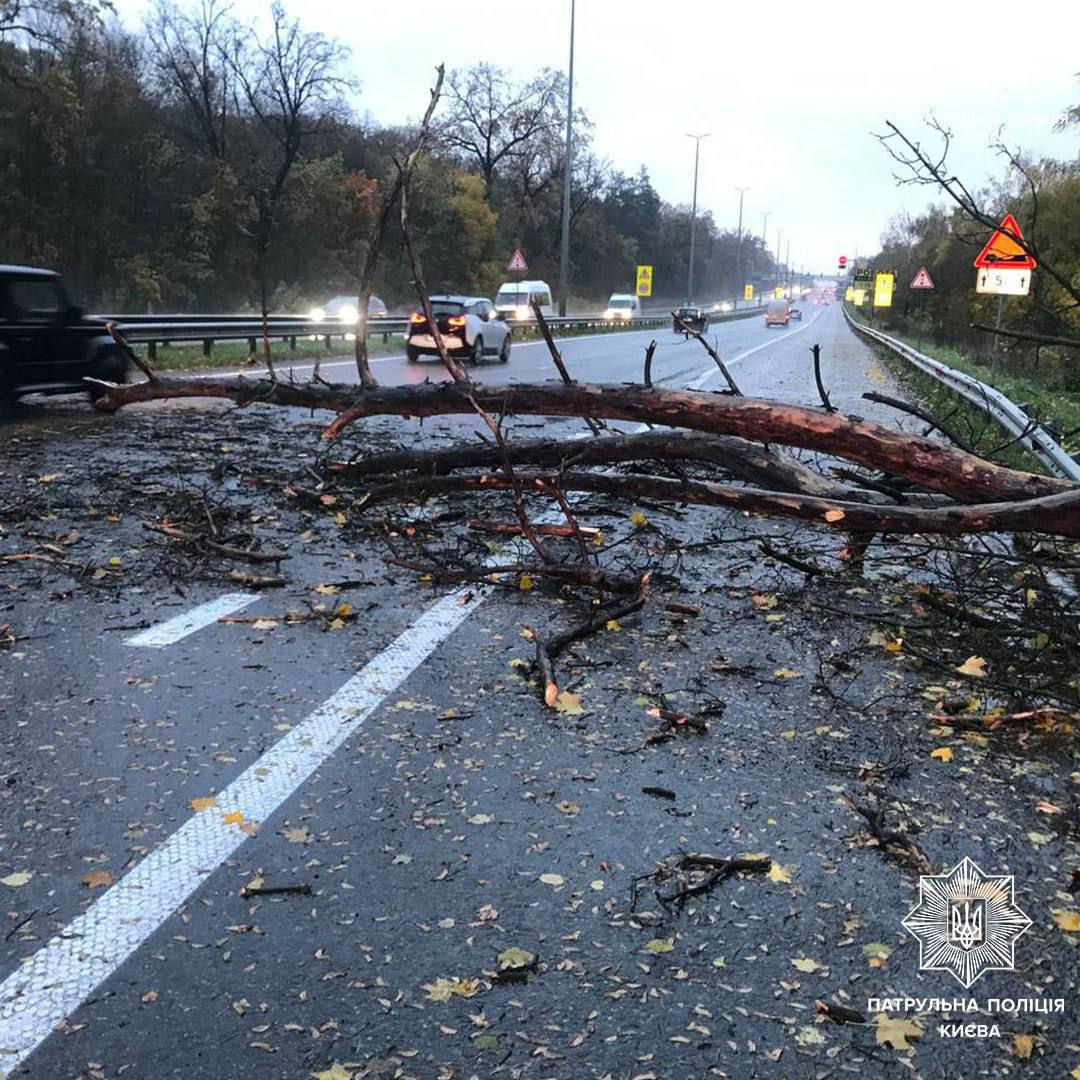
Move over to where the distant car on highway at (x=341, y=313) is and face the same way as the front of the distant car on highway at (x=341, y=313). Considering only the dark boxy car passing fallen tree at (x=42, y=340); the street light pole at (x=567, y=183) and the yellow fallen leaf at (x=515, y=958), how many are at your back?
1

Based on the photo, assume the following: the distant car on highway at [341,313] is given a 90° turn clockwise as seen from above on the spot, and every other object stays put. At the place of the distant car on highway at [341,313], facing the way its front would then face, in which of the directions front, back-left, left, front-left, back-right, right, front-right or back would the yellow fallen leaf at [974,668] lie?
back-left

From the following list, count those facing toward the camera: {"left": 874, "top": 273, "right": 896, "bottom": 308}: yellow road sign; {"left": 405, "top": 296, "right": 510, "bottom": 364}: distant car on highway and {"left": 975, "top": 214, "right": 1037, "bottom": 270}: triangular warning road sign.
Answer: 2

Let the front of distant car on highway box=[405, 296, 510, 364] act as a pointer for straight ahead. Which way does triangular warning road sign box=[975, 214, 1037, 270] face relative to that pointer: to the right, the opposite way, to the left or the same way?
the opposite way

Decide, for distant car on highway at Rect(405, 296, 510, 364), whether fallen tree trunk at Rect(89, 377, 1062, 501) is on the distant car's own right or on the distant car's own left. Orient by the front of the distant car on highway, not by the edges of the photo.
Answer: on the distant car's own right

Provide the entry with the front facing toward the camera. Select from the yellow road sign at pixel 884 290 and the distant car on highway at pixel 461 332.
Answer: the yellow road sign

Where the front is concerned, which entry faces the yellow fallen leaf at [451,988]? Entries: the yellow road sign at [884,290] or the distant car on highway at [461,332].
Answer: the yellow road sign

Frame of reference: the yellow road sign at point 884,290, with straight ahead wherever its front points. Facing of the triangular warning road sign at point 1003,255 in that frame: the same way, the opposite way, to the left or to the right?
the same way

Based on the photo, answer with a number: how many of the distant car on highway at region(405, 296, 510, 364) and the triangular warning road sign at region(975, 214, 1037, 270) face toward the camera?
1

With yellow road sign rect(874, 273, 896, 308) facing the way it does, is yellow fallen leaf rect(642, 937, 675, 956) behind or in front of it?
in front

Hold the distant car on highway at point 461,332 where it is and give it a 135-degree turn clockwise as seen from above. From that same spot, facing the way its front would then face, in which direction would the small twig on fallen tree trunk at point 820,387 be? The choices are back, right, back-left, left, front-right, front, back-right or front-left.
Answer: front

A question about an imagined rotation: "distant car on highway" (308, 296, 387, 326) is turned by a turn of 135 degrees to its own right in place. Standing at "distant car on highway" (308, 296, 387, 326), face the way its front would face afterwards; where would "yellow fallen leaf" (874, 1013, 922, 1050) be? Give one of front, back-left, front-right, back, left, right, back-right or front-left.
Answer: back

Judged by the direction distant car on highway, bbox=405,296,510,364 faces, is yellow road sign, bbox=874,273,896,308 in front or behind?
in front

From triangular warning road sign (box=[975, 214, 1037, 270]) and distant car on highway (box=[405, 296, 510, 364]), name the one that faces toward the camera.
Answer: the triangular warning road sign

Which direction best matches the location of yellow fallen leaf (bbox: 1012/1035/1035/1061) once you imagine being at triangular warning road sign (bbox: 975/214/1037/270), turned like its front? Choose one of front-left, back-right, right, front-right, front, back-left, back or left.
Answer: front

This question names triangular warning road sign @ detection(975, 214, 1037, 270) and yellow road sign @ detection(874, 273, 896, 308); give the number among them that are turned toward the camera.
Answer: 2

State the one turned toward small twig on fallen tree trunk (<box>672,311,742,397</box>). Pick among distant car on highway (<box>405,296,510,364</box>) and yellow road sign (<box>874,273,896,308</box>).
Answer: the yellow road sign

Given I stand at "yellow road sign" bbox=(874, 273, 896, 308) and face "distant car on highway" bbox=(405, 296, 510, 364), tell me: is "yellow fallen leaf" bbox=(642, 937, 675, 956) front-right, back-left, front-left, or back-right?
front-left

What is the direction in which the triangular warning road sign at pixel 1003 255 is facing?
toward the camera
